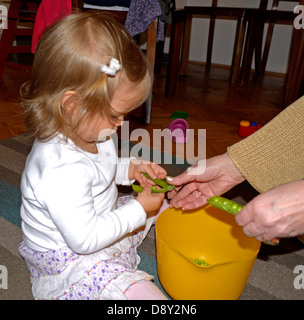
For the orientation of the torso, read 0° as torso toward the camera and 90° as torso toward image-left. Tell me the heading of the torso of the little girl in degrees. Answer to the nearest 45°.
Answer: approximately 270°

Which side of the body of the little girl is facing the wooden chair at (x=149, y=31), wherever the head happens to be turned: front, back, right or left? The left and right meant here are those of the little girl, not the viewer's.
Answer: left

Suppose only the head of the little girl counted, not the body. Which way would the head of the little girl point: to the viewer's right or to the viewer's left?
to the viewer's right

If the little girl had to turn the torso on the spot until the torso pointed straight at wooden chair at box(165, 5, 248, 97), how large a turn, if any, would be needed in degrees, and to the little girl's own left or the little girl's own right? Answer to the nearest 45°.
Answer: approximately 90° to the little girl's own left

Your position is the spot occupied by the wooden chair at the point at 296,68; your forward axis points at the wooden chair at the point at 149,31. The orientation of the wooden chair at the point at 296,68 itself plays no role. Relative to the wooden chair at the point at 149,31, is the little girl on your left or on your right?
left

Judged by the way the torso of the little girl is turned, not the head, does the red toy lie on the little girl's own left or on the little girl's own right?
on the little girl's own left
